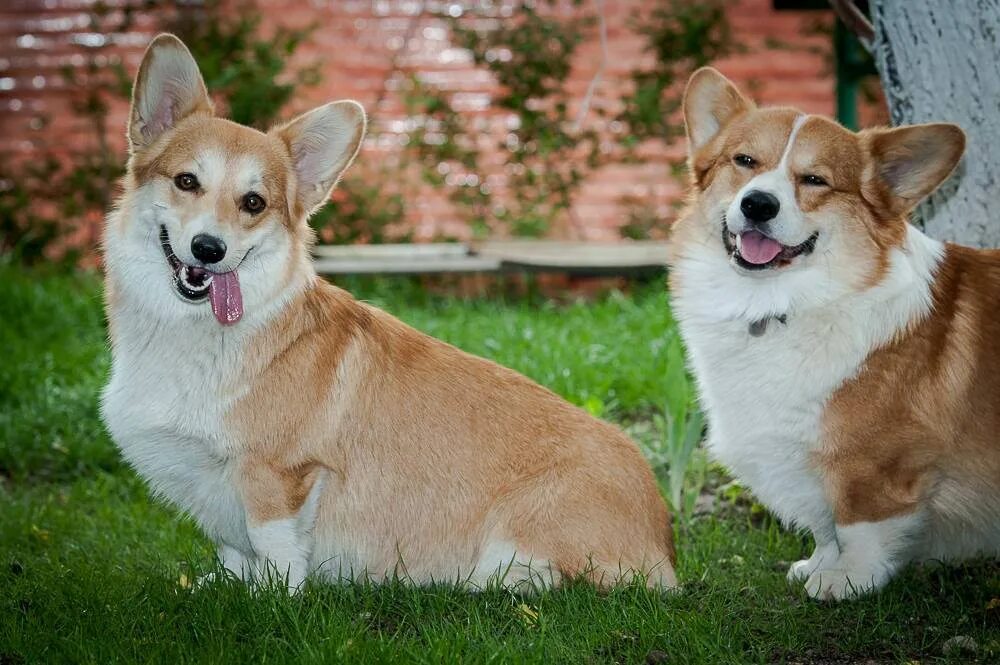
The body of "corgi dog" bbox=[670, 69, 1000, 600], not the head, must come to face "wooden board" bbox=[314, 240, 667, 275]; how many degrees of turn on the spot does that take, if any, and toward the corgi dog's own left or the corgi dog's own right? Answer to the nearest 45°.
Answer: approximately 90° to the corgi dog's own right

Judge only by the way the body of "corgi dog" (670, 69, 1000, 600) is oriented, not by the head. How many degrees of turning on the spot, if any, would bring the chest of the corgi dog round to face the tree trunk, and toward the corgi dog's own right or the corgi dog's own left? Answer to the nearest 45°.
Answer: approximately 135° to the corgi dog's own right

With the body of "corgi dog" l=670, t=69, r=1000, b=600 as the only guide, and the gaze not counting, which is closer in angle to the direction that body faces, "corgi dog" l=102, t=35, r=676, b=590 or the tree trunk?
the corgi dog

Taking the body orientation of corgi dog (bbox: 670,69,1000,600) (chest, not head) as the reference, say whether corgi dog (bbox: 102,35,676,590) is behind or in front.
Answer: in front

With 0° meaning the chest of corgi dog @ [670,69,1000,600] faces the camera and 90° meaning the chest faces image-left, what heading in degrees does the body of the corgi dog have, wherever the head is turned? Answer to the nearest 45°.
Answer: approximately 45°

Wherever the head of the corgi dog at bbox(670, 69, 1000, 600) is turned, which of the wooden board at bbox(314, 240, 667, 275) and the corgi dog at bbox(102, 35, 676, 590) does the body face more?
the corgi dog
